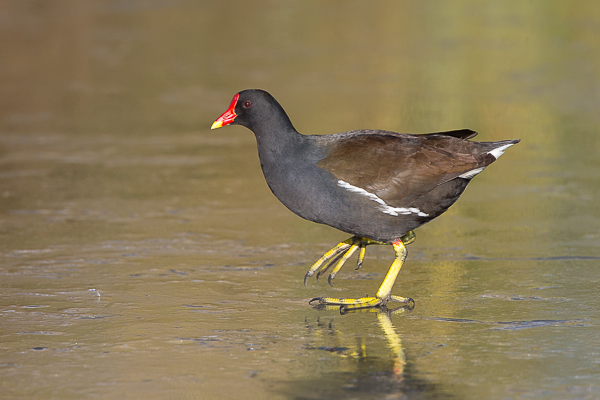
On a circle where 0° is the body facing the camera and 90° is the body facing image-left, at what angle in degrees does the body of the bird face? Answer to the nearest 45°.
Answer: approximately 90°
